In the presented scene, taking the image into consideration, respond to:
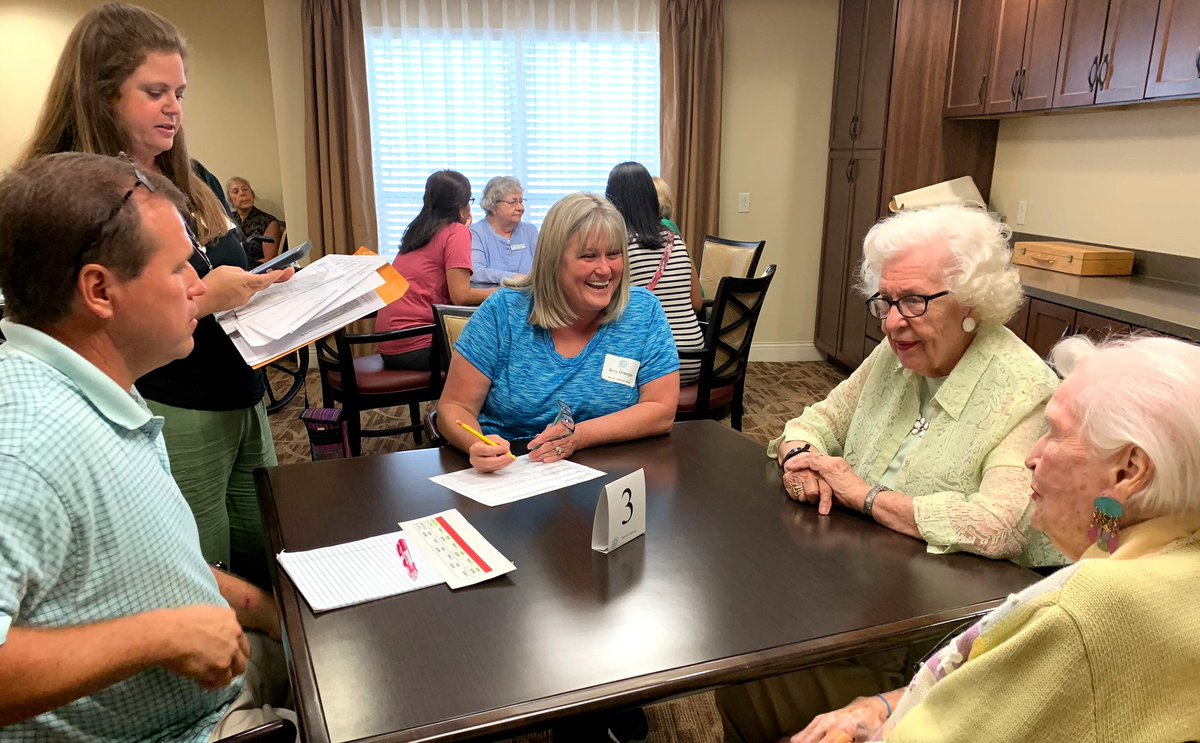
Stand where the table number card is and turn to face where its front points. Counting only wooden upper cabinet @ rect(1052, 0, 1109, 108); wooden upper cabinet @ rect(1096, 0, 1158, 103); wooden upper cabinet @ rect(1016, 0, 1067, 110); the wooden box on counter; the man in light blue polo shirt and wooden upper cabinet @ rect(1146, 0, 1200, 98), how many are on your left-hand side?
5

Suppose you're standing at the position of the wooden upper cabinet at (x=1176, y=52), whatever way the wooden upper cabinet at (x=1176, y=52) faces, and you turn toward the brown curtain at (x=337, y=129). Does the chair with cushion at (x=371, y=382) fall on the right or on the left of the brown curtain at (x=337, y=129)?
left

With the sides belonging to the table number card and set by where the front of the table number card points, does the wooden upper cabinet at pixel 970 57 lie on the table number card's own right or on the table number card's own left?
on the table number card's own left

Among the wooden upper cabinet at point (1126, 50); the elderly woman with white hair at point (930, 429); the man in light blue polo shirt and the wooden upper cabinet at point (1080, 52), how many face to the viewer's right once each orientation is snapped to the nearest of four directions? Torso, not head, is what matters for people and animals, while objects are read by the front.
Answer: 1

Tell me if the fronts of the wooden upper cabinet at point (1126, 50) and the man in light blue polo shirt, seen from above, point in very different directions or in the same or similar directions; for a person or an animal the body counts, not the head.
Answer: very different directions

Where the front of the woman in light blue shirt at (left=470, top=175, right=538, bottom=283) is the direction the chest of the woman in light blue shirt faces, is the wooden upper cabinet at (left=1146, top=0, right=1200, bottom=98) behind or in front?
in front

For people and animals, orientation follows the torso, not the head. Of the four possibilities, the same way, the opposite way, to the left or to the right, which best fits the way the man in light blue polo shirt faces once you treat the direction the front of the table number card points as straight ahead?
to the left

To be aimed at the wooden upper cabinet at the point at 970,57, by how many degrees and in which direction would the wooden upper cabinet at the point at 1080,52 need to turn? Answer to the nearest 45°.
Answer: approximately 90° to its right

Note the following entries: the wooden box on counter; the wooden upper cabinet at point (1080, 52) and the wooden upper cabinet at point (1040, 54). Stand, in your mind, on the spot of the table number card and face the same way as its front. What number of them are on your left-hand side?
3

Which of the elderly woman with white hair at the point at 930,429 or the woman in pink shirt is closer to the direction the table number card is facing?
the elderly woman with white hair

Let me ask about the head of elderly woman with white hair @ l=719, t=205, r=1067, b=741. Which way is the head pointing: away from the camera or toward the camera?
toward the camera

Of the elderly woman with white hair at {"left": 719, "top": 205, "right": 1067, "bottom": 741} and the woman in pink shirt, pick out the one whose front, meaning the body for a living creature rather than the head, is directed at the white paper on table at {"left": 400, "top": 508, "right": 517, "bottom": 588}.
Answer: the elderly woman with white hair

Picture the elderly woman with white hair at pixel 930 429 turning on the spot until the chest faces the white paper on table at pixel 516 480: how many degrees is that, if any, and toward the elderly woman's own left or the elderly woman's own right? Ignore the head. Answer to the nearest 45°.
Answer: approximately 45° to the elderly woman's own right

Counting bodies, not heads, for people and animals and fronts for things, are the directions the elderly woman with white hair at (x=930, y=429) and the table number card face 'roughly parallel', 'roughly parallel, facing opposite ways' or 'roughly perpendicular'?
roughly perpendicular

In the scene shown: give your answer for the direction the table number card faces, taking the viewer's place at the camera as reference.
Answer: facing the viewer and to the right of the viewer

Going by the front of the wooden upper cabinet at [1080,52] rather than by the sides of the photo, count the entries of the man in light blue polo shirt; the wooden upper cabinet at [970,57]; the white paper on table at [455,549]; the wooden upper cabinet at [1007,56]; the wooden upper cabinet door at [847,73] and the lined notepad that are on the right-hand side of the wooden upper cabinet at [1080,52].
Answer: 3

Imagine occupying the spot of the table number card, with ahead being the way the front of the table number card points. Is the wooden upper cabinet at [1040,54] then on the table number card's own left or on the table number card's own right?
on the table number card's own left

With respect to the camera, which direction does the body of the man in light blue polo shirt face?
to the viewer's right

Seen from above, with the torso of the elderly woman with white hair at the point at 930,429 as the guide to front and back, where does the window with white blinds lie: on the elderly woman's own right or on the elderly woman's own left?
on the elderly woman's own right

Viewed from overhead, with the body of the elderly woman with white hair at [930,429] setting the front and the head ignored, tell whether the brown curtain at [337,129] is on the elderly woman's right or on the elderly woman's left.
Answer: on the elderly woman's right

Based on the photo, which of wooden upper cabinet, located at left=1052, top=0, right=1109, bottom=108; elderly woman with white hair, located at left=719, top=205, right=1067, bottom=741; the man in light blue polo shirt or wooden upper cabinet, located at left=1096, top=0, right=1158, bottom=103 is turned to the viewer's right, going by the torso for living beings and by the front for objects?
the man in light blue polo shirt

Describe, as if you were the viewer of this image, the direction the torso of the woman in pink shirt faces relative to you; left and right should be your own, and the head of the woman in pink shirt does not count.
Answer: facing away from the viewer and to the right of the viewer
